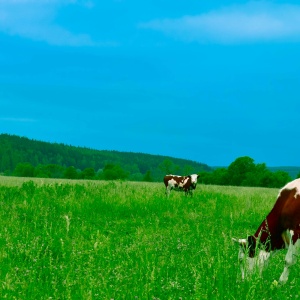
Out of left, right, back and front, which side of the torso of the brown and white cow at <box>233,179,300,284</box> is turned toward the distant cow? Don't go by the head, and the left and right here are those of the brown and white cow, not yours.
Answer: right

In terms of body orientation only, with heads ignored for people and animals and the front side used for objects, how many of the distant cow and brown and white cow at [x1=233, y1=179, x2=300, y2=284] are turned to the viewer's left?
1

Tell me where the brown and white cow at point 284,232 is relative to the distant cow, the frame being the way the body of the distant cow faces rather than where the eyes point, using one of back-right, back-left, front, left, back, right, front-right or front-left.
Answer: right

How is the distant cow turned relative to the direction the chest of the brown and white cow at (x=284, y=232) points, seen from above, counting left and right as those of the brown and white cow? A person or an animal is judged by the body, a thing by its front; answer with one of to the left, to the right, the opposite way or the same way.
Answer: the opposite way

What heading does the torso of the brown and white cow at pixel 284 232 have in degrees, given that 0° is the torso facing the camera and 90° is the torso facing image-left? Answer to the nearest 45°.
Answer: approximately 90°

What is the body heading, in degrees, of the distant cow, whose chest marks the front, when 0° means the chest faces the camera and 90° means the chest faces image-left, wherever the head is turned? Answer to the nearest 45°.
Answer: approximately 270°
